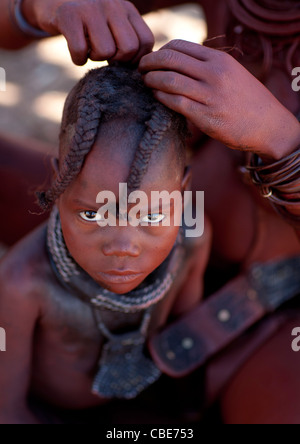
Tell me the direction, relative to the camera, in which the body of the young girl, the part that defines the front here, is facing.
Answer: toward the camera

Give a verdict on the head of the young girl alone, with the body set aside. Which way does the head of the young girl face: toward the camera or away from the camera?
toward the camera
